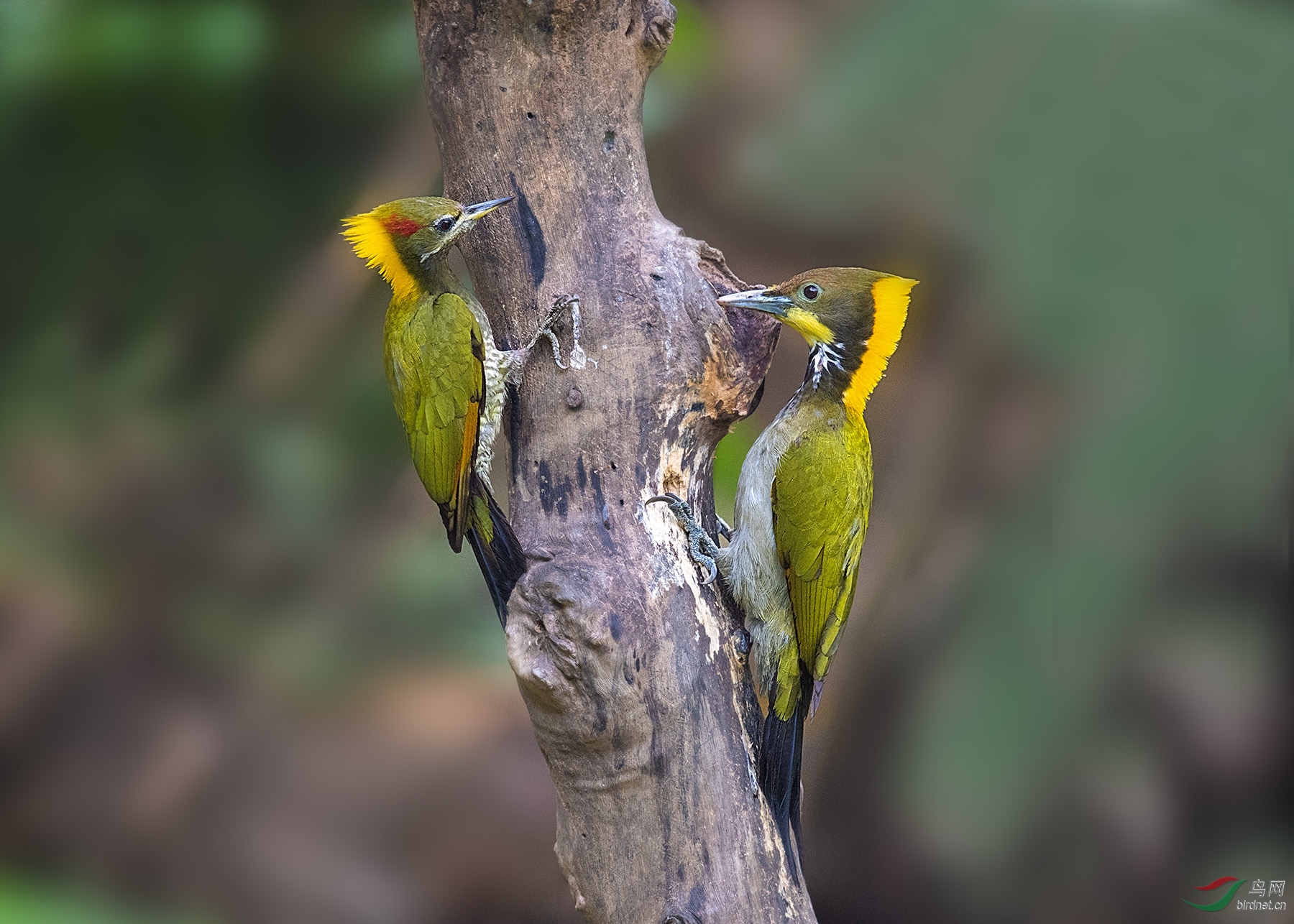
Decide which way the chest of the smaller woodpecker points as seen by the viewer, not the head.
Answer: to the viewer's right

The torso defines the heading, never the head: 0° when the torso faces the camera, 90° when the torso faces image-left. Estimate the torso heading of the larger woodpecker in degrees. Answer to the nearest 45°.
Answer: approximately 90°

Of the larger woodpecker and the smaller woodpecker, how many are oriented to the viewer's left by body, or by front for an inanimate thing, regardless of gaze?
1

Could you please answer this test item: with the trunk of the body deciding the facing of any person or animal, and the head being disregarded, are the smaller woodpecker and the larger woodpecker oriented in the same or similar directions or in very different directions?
very different directions
